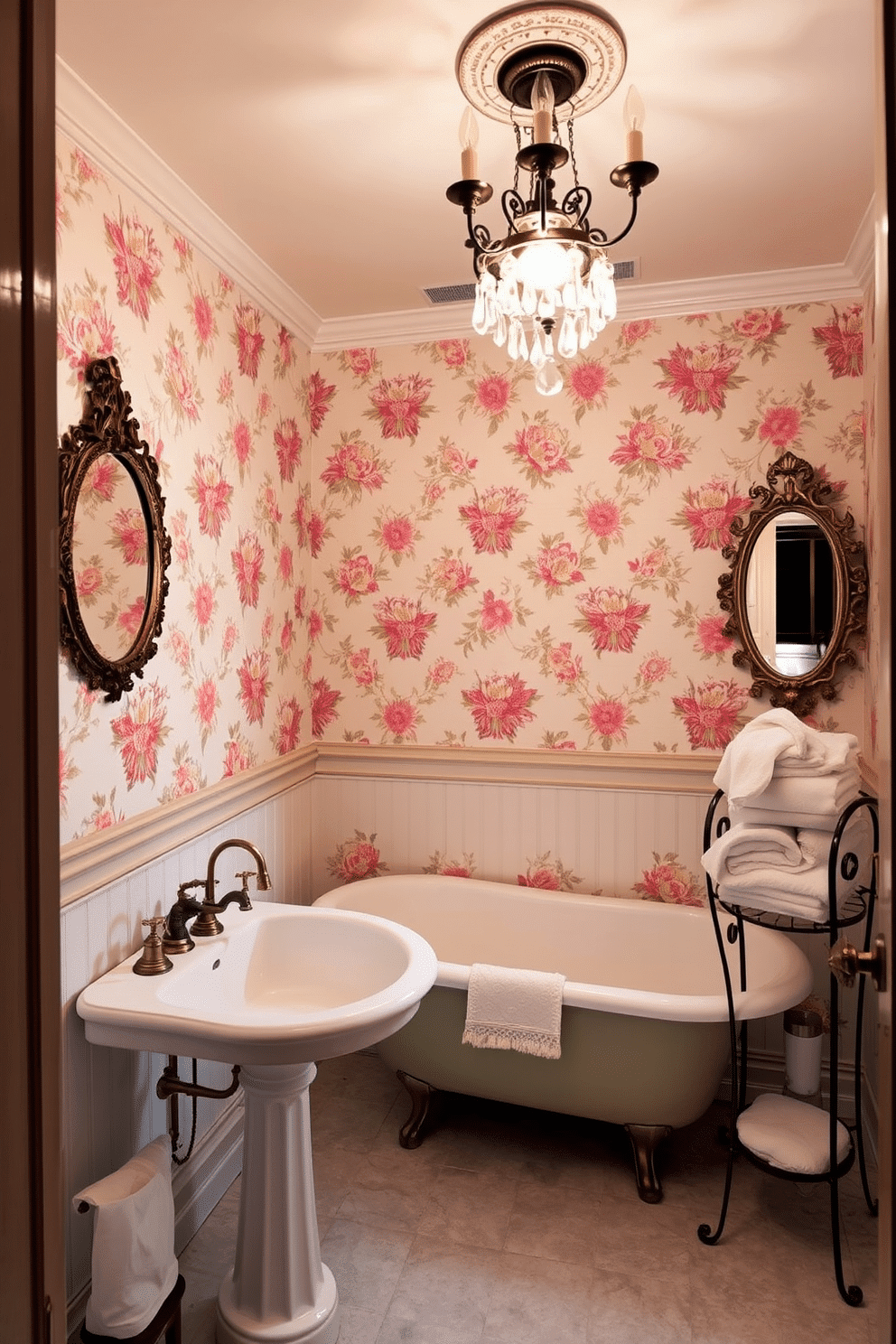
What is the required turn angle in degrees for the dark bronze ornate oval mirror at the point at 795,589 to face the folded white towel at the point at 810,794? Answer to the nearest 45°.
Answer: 0° — it already faces it

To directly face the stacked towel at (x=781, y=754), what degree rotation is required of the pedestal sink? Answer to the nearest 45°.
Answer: approximately 45° to its left

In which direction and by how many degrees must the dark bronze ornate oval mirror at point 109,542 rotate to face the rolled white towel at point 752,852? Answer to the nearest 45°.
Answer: approximately 45° to its left

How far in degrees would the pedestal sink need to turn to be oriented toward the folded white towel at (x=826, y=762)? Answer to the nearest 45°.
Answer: approximately 45° to its left

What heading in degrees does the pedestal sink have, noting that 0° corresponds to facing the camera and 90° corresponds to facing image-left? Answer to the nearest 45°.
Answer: approximately 315°

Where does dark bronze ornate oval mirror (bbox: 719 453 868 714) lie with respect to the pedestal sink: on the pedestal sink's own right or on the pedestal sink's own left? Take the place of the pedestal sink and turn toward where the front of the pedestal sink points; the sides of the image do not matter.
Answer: on the pedestal sink's own left

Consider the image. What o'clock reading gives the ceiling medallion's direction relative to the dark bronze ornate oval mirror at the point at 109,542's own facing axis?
The ceiling medallion is roughly at 12 o'clock from the dark bronze ornate oval mirror.

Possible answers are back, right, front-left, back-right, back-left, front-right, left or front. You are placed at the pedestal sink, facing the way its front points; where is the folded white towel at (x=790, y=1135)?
front-left

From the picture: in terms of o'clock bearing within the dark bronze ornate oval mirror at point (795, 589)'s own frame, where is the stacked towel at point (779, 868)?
The stacked towel is roughly at 12 o'clock from the dark bronze ornate oval mirror.
